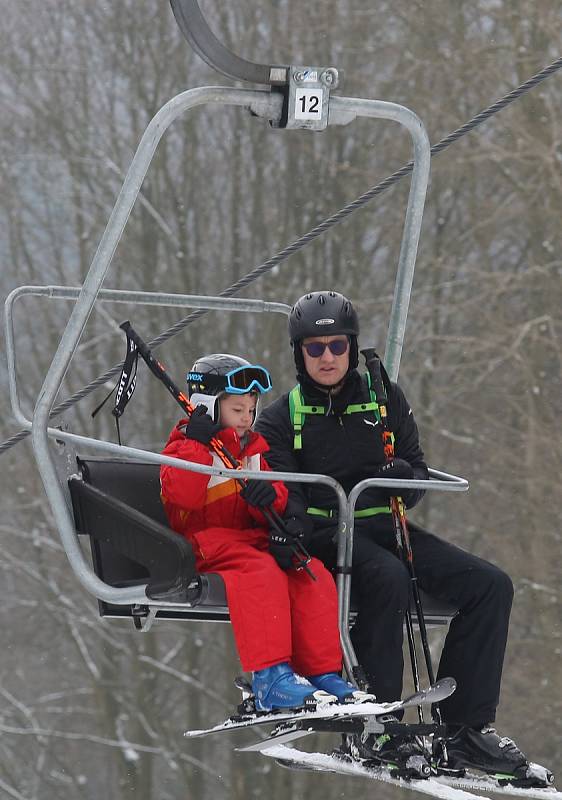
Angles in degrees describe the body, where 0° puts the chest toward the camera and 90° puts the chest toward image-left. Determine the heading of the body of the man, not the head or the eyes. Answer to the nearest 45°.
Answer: approximately 315°

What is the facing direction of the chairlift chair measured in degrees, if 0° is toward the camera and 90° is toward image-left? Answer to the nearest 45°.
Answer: approximately 315°
